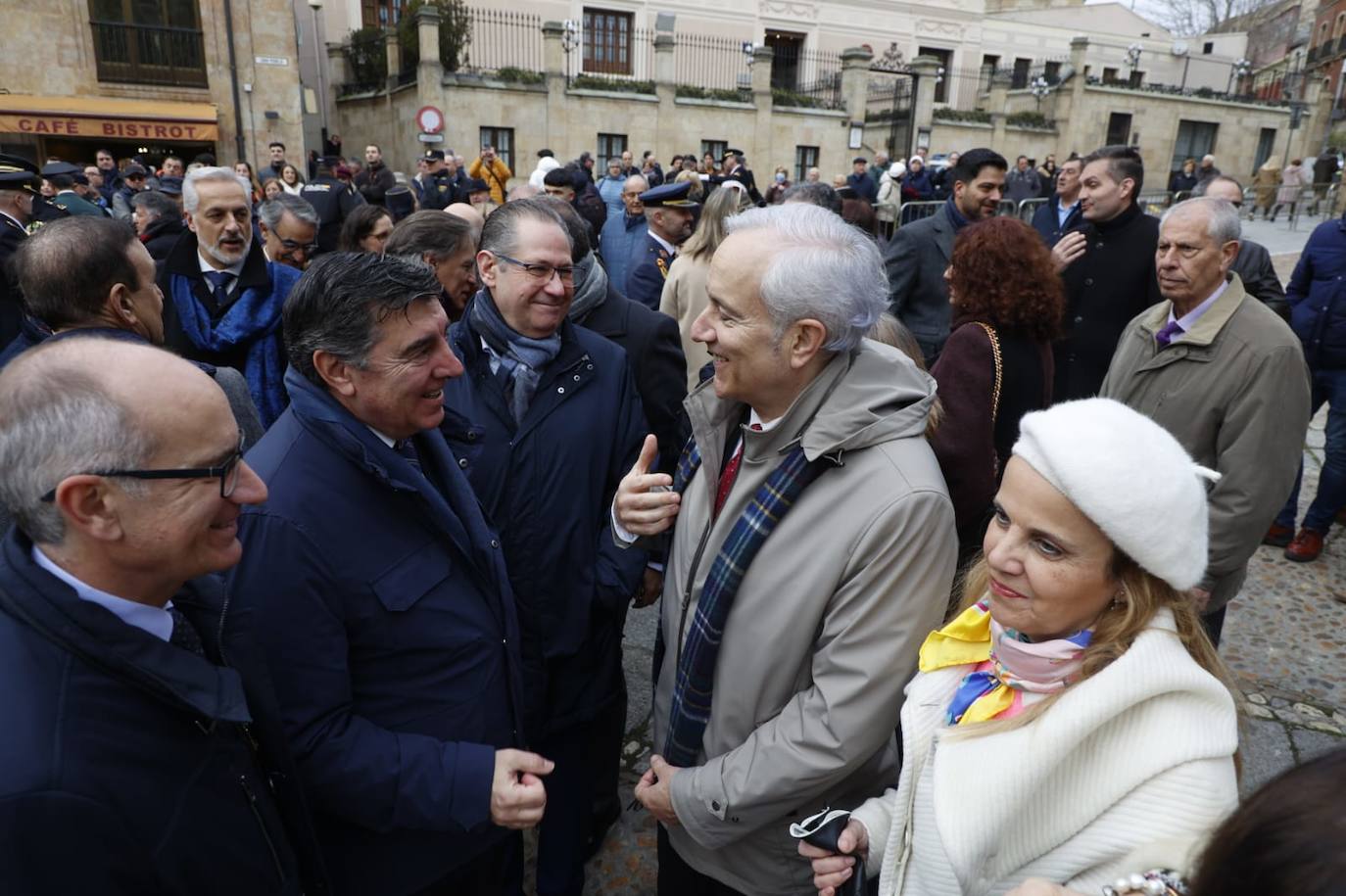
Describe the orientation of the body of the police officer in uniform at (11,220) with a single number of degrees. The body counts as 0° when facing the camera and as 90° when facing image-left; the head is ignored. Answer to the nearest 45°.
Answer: approximately 270°

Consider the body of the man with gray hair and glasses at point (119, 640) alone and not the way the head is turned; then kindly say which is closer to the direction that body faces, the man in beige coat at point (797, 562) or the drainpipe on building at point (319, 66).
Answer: the man in beige coat

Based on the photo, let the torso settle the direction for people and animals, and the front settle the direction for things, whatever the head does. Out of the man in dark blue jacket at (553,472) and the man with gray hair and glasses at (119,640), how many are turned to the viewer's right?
1

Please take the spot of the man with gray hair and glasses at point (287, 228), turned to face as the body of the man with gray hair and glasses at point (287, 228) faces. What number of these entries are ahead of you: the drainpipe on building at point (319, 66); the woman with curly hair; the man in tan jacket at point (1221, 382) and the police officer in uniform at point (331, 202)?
2

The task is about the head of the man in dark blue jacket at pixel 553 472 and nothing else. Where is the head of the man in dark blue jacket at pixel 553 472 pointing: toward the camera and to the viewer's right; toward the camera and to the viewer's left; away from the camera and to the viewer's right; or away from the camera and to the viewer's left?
toward the camera and to the viewer's right

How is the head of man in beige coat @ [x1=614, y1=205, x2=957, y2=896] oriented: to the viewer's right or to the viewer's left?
to the viewer's left

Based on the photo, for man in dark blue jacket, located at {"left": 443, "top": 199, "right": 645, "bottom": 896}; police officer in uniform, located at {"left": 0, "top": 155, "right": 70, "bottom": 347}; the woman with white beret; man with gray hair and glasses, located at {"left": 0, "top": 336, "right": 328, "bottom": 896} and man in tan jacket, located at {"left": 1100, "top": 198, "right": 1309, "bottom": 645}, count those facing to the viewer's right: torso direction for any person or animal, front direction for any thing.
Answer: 2

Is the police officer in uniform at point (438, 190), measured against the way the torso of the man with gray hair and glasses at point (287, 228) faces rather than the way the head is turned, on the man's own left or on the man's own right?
on the man's own left

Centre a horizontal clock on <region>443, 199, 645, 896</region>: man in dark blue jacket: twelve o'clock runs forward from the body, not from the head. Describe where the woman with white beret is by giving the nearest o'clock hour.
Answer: The woman with white beret is roughly at 11 o'clock from the man in dark blue jacket.

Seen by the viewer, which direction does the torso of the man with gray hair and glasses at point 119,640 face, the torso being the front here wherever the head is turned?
to the viewer's right

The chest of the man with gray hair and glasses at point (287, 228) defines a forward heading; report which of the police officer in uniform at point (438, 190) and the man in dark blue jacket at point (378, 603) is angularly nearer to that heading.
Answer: the man in dark blue jacket

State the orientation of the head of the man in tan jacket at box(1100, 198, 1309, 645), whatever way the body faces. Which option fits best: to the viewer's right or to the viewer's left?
to the viewer's left
